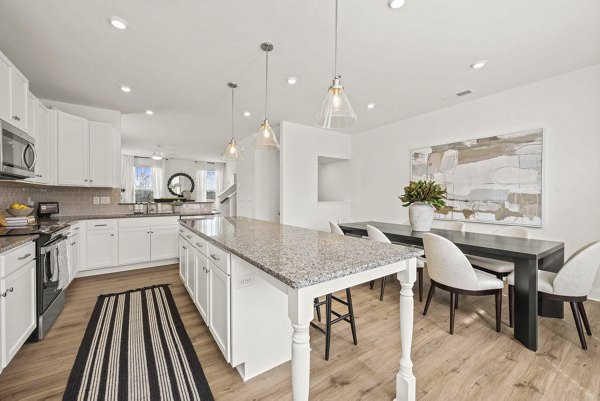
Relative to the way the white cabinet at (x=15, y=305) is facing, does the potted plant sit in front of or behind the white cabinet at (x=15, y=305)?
in front

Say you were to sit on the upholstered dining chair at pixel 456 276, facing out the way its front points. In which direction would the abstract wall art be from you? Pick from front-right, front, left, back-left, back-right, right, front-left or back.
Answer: front-left

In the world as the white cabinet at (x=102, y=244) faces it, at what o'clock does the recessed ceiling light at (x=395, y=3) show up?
The recessed ceiling light is roughly at 11 o'clock from the white cabinet.

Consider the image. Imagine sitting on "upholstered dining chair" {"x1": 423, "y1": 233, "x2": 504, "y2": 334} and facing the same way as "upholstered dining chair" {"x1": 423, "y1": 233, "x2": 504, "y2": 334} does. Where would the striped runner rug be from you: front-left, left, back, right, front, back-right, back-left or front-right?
back

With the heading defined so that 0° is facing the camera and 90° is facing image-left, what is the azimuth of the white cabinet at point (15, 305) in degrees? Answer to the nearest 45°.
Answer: approximately 315°

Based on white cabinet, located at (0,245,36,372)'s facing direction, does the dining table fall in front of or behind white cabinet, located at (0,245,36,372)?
in front

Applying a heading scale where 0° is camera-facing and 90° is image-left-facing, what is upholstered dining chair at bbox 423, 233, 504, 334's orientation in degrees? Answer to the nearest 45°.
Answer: approximately 225°

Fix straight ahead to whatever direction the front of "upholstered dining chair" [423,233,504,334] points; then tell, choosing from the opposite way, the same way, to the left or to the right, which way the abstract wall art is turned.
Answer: the opposite way

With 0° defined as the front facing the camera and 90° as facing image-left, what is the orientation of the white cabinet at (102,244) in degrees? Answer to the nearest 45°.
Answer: approximately 0°

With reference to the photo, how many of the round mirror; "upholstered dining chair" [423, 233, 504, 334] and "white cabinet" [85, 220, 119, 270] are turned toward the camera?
2

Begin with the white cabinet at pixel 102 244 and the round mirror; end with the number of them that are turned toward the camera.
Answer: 2

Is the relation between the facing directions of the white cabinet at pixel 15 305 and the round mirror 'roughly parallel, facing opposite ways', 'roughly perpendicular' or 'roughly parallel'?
roughly perpendicular
